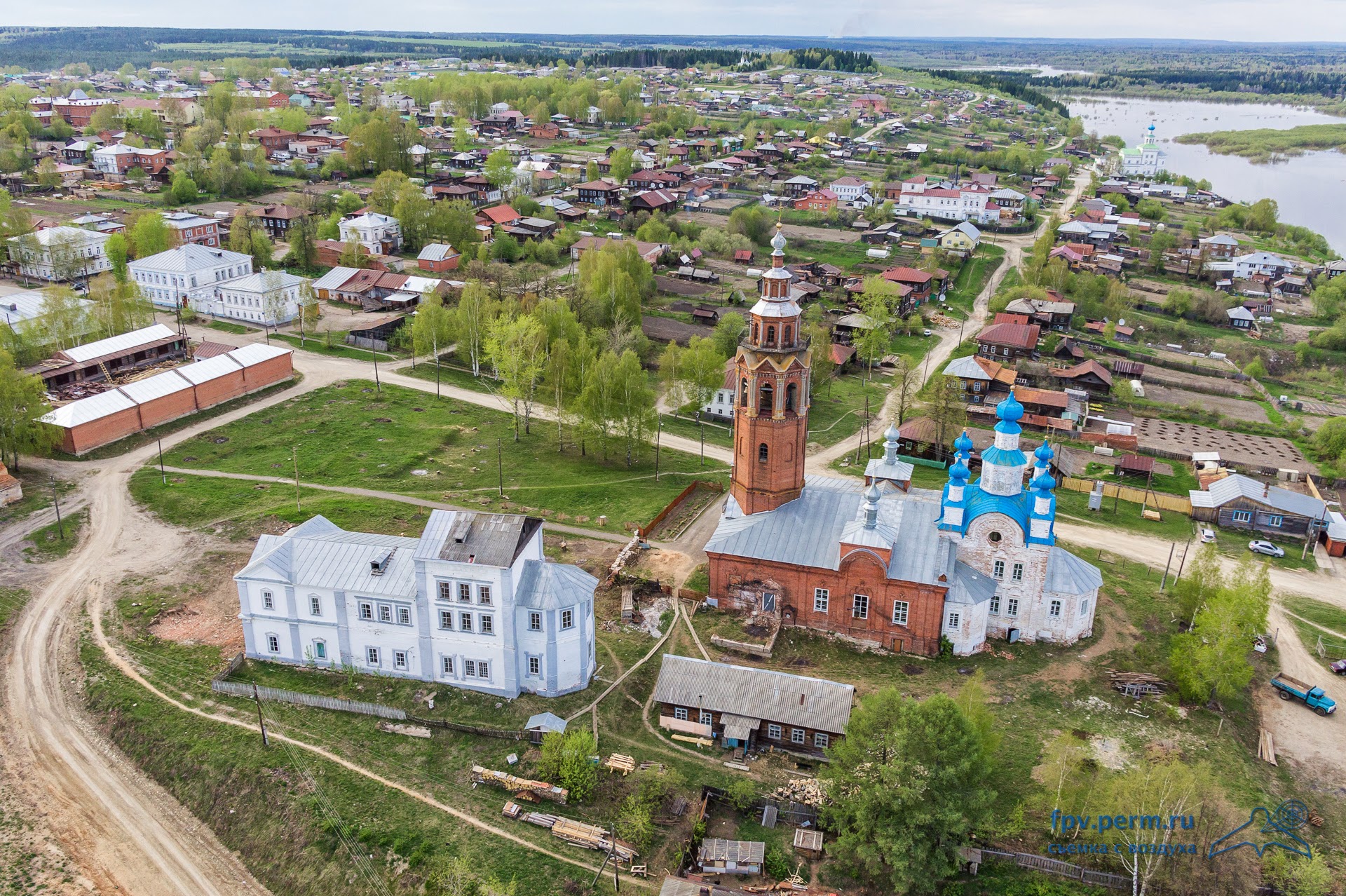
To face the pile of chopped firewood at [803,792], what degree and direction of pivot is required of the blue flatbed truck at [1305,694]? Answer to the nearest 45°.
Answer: approximately 90° to its right

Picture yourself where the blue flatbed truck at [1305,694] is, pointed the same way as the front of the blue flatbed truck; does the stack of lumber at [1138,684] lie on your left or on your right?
on your right

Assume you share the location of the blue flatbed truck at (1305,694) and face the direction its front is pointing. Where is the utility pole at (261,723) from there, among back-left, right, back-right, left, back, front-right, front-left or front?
right

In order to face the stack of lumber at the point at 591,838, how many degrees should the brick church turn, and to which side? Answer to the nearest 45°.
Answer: approximately 45° to its left

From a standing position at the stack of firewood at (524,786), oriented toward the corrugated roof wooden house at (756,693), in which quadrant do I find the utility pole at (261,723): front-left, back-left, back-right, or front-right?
back-left

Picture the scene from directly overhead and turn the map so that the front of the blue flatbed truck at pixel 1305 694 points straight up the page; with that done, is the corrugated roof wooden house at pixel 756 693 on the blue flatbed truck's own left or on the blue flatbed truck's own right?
on the blue flatbed truck's own right

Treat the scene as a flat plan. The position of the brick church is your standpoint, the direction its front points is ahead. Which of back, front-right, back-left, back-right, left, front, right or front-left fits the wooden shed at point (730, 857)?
left

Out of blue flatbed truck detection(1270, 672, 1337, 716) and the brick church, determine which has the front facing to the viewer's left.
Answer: the brick church

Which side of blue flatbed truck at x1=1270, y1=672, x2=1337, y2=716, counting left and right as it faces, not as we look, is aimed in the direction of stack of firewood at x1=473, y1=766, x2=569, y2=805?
right

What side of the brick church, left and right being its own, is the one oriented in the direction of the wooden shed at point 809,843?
left

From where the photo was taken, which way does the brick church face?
to the viewer's left

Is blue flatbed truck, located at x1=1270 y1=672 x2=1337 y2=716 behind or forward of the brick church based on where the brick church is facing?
behind

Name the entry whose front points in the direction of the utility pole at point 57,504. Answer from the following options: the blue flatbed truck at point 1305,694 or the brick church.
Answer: the brick church

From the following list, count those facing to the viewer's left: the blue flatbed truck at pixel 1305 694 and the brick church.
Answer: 1

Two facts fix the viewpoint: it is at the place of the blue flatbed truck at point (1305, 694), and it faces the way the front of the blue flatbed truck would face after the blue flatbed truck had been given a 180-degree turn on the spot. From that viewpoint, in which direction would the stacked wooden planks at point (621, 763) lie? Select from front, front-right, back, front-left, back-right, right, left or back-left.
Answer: left

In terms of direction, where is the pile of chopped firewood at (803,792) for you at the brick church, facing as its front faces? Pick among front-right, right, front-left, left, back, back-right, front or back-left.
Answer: left

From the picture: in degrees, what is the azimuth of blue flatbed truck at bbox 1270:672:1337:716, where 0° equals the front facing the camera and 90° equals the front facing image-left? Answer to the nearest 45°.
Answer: approximately 315°
